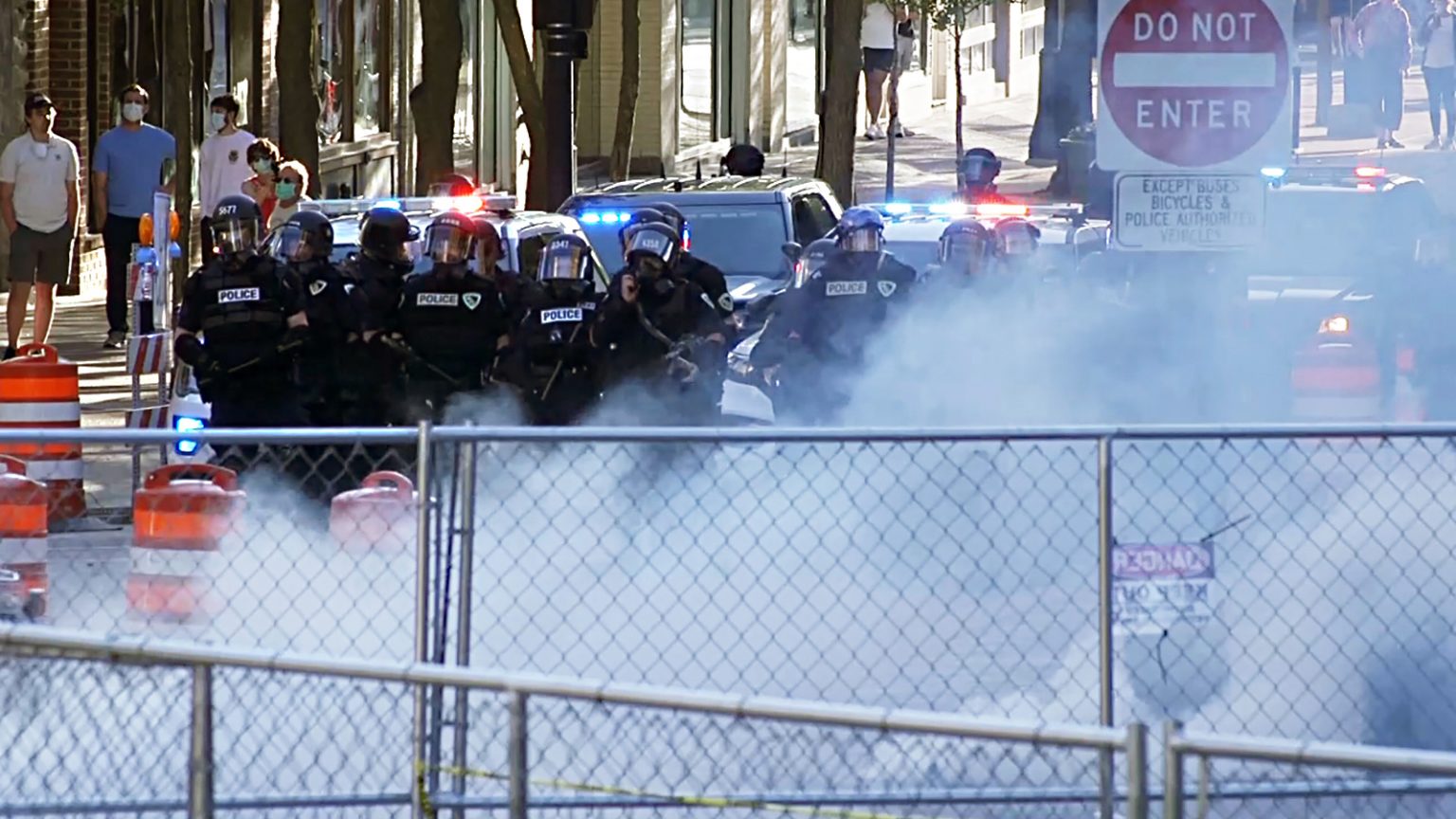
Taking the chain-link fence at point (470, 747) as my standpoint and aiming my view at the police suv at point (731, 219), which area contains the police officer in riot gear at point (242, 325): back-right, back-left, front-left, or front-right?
front-left

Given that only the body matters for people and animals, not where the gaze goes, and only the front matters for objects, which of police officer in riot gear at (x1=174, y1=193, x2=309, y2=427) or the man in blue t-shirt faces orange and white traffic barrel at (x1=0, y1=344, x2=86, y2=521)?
the man in blue t-shirt

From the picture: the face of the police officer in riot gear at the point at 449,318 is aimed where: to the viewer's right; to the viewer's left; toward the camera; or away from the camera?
toward the camera

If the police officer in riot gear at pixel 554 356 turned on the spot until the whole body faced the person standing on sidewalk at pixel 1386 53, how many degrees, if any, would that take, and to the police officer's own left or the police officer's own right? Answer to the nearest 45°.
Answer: approximately 135° to the police officer's own left

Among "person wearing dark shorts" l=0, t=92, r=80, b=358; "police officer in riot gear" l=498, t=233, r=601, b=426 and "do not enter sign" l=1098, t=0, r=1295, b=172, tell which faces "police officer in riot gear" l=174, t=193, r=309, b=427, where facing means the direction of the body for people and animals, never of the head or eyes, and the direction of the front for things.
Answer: the person wearing dark shorts

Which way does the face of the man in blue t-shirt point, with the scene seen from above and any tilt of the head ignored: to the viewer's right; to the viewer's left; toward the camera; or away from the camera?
toward the camera

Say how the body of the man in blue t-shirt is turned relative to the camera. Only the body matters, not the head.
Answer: toward the camera

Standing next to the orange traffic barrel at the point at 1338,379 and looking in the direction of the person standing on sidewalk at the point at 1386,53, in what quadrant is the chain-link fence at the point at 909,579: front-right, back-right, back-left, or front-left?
back-left

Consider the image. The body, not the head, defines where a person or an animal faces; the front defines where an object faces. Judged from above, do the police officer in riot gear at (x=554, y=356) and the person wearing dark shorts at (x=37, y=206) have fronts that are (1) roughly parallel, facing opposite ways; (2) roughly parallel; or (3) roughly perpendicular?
roughly parallel

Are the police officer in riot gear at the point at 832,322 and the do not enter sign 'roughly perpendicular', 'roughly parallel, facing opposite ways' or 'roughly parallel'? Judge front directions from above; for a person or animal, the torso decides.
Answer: roughly parallel

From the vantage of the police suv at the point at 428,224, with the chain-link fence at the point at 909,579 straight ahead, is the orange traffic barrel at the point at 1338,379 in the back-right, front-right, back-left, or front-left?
front-left

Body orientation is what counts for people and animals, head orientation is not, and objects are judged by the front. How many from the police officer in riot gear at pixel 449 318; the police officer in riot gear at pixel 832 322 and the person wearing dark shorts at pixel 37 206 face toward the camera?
3

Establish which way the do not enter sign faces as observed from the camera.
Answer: facing the viewer

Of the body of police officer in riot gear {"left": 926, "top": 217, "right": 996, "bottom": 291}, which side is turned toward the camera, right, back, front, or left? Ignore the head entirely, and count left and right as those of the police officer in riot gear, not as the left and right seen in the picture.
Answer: front

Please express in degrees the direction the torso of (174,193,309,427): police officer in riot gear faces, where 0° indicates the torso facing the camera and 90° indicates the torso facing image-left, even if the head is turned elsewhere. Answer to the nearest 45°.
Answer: approximately 0°

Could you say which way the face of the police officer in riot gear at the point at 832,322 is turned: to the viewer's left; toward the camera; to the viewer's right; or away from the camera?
toward the camera
